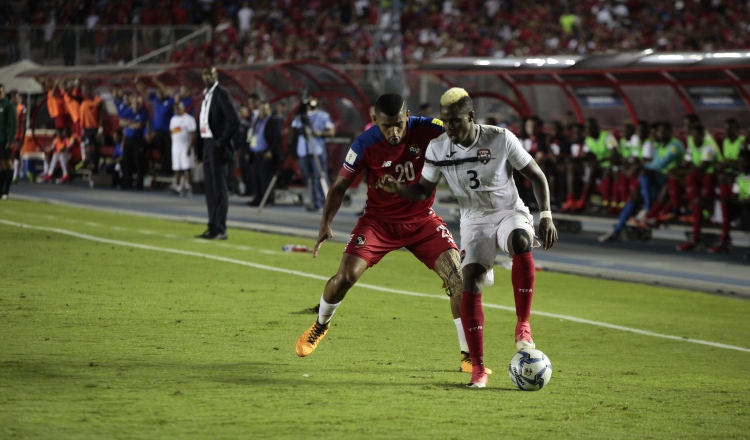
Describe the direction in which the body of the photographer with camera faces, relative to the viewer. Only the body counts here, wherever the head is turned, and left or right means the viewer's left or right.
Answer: facing the viewer and to the left of the viewer

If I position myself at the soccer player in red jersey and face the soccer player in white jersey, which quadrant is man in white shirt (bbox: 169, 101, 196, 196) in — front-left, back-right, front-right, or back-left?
back-left

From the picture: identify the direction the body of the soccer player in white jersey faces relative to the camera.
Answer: toward the camera

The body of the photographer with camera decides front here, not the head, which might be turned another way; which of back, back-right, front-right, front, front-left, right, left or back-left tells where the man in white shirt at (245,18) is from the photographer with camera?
back-right

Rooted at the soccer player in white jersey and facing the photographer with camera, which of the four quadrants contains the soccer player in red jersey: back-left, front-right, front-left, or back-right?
front-left

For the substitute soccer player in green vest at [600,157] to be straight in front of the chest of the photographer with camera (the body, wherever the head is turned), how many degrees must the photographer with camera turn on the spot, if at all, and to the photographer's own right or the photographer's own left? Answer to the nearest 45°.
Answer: approximately 90° to the photographer's own left

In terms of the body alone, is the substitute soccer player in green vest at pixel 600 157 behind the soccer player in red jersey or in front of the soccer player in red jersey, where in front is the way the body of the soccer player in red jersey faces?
behind

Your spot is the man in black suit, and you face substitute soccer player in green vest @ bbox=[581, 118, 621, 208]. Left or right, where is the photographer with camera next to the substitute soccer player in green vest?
left

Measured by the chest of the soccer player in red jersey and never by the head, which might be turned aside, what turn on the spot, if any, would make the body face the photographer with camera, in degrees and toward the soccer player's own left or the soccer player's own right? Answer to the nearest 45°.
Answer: approximately 180°

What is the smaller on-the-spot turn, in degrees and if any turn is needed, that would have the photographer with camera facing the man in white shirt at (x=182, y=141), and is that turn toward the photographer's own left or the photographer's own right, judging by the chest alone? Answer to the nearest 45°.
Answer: approximately 90° to the photographer's own right

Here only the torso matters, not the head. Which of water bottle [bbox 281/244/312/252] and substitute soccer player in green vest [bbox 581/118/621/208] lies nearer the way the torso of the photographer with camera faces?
the water bottle

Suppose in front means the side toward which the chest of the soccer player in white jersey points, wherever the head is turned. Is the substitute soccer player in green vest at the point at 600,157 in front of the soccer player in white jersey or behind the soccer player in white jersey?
behind

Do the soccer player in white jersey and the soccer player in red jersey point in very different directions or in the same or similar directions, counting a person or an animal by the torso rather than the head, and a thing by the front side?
same or similar directions

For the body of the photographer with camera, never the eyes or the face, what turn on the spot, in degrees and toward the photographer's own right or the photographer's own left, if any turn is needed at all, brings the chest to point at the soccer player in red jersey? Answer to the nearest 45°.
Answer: approximately 45° to the photographer's own left

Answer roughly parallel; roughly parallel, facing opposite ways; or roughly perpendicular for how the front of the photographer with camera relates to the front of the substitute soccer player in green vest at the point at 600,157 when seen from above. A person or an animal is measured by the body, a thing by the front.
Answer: roughly parallel

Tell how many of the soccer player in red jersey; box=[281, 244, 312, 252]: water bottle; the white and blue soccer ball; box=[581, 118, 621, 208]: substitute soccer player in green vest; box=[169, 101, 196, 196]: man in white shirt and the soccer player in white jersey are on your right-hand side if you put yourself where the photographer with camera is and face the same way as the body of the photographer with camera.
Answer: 1

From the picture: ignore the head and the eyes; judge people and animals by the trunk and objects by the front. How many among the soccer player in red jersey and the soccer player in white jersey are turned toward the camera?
2

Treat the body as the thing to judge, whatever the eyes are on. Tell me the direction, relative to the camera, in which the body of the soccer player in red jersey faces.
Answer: toward the camera
